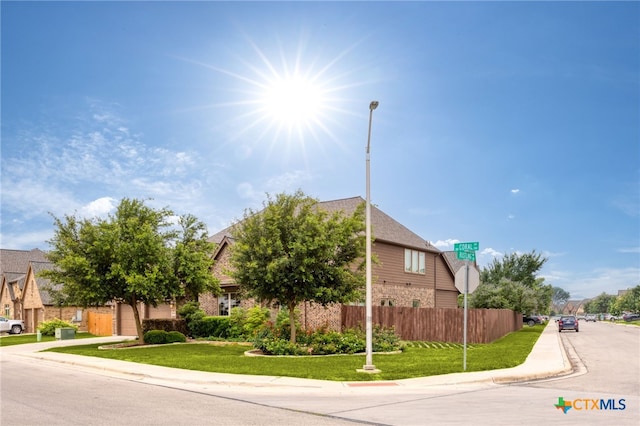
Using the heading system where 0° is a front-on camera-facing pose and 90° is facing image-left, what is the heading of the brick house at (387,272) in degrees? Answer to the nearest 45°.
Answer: approximately 45°

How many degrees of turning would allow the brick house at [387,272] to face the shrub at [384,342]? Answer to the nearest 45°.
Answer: approximately 45° to its left

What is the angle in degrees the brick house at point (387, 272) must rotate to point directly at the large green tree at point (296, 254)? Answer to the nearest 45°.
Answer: approximately 45° to its left

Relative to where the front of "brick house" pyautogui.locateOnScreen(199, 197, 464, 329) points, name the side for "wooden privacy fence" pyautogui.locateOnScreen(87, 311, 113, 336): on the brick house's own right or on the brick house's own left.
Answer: on the brick house's own right

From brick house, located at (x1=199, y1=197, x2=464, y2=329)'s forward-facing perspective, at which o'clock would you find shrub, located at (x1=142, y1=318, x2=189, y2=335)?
The shrub is roughly at 1 o'clock from the brick house.

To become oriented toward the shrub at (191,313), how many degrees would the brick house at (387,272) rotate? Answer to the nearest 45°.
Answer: approximately 45° to its right
